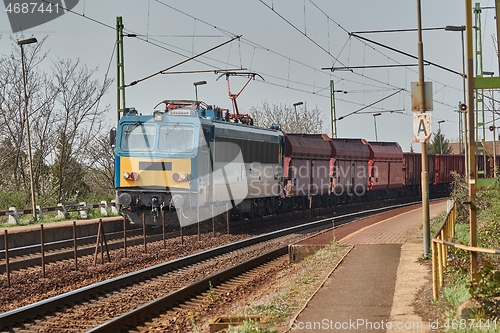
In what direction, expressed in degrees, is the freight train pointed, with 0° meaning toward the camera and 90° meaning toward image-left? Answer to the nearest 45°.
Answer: approximately 45°

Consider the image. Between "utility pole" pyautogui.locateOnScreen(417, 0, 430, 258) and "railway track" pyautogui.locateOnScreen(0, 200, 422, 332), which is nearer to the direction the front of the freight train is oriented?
the railway track

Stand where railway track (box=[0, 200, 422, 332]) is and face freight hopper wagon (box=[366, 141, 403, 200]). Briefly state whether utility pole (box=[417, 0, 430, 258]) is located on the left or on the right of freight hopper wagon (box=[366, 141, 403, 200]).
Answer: right

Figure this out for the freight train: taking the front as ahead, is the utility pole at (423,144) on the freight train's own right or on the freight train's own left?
on the freight train's own left
